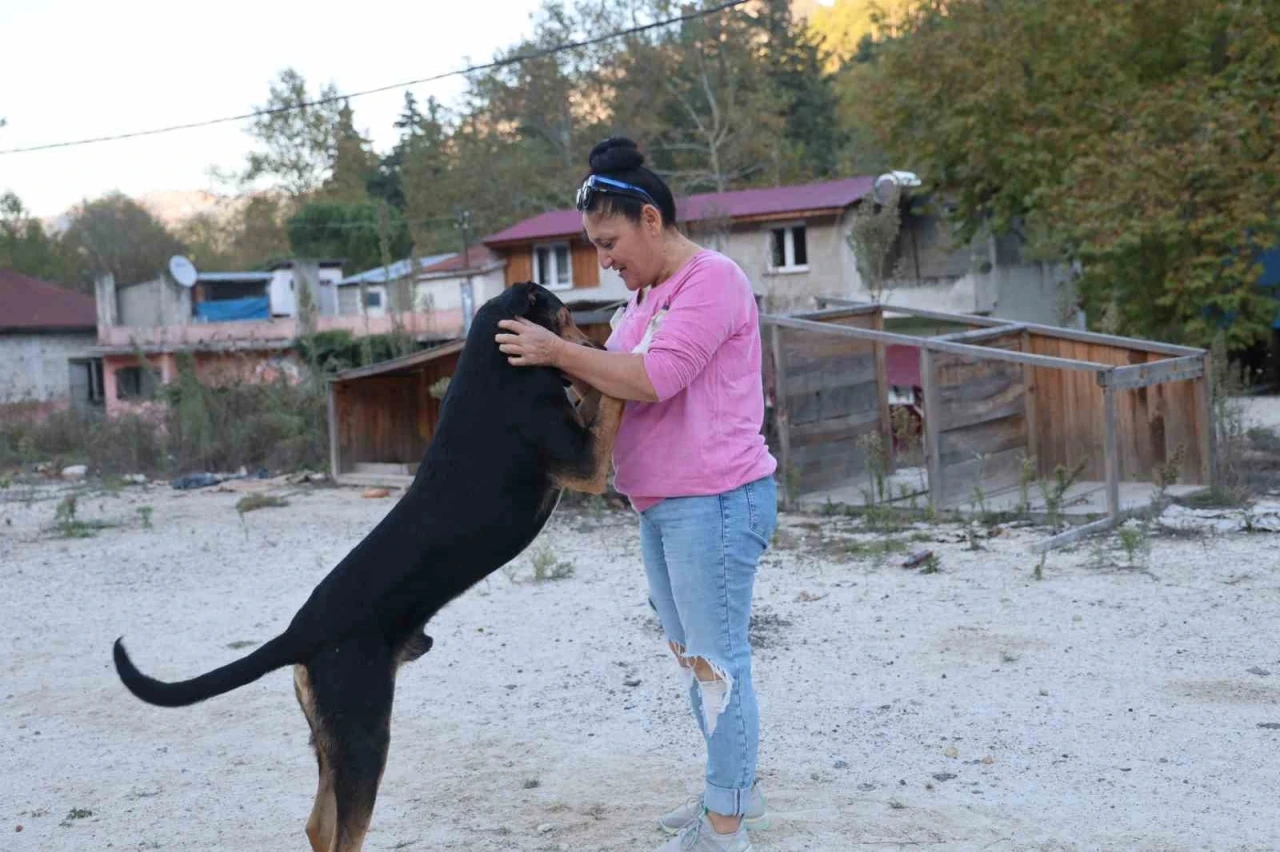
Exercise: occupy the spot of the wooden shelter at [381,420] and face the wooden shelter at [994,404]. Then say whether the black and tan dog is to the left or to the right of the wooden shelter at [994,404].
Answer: right

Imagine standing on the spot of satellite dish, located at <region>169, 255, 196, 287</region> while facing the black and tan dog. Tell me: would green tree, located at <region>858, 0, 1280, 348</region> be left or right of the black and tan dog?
left

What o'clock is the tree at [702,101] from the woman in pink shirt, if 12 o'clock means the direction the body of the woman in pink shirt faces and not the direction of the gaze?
The tree is roughly at 3 o'clock from the woman in pink shirt.

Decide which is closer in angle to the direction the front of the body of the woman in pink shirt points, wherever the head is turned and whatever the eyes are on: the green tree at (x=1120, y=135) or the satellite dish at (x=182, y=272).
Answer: the satellite dish

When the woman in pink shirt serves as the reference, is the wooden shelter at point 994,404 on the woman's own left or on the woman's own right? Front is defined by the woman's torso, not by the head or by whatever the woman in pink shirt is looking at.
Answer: on the woman's own right

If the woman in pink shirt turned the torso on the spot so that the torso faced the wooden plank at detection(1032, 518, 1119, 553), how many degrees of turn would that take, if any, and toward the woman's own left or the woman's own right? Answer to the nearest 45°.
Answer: approximately 135° to the woman's own right

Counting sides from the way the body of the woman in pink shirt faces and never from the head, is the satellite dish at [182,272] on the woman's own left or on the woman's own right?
on the woman's own right

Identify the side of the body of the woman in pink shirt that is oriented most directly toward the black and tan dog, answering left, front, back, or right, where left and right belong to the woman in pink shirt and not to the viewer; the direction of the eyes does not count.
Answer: front

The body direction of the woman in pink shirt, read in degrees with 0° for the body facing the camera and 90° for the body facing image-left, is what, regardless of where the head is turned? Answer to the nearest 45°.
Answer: approximately 90°

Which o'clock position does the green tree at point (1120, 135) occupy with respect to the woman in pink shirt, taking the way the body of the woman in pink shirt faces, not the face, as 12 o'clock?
The green tree is roughly at 4 o'clock from the woman in pink shirt.

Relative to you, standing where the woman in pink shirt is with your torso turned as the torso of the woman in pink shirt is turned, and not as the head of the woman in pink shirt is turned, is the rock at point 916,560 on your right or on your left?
on your right
